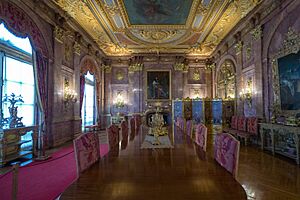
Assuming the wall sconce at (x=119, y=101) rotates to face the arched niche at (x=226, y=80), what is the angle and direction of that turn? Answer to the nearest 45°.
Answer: approximately 45° to its left

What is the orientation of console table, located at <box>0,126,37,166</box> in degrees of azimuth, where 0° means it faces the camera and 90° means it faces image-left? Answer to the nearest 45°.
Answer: approximately 315°

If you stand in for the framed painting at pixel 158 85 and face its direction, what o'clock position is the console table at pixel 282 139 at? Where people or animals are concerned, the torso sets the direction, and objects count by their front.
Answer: The console table is roughly at 11 o'clock from the framed painting.

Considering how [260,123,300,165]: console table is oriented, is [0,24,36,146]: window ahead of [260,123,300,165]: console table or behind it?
ahead

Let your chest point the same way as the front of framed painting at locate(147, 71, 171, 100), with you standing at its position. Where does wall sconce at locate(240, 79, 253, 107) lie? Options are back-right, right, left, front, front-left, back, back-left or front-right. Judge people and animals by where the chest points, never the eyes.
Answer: front-left

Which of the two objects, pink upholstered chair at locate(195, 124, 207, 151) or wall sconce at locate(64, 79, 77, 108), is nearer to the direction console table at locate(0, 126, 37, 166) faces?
the pink upholstered chair

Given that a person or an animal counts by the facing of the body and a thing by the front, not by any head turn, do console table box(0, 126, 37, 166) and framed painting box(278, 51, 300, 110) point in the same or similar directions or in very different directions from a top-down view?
very different directions

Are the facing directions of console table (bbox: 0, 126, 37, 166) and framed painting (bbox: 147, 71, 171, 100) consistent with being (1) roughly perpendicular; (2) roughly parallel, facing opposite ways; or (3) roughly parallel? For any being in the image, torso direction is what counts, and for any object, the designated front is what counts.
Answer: roughly perpendicular

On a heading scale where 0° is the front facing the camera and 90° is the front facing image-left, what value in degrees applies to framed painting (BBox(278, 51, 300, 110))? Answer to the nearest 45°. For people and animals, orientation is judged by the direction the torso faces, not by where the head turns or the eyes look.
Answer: approximately 45°

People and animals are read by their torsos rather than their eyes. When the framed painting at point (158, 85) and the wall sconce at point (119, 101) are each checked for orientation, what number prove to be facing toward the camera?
2

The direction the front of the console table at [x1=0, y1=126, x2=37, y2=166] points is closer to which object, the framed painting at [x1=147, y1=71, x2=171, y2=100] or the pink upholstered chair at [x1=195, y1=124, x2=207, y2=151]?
the pink upholstered chair

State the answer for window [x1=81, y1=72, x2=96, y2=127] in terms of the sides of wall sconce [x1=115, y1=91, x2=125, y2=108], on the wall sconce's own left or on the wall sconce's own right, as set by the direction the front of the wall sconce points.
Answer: on the wall sconce's own right

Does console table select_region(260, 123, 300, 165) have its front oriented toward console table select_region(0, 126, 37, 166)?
yes
